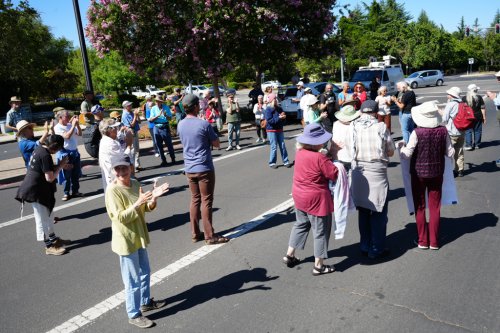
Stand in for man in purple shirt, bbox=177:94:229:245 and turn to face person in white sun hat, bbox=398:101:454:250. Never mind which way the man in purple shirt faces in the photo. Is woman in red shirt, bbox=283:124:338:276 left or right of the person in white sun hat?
right

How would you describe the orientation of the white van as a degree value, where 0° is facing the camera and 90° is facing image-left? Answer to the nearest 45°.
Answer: approximately 45°

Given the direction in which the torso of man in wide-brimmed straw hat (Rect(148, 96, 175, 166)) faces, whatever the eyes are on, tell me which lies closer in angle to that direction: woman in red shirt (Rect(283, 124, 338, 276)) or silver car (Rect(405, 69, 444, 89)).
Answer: the woman in red shirt

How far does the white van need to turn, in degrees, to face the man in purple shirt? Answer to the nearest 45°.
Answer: approximately 45° to its left

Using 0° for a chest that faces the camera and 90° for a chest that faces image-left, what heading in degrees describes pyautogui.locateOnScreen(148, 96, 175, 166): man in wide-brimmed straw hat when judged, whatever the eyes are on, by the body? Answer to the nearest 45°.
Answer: approximately 0°

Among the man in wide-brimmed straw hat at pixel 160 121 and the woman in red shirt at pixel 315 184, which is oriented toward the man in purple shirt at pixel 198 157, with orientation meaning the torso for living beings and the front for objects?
the man in wide-brimmed straw hat

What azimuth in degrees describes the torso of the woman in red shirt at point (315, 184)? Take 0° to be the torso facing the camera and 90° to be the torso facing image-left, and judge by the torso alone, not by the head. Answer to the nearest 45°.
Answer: approximately 225°

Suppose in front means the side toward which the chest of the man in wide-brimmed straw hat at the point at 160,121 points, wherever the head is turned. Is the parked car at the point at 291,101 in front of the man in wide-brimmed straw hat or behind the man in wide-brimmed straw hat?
behind

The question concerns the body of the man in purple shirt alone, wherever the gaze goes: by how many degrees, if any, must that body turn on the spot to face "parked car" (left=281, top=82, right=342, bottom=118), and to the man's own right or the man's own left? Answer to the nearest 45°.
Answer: approximately 45° to the man's own left

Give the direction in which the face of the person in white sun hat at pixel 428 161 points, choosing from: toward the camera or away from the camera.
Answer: away from the camera

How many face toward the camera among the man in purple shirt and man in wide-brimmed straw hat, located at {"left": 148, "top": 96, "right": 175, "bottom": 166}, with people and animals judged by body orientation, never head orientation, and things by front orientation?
1

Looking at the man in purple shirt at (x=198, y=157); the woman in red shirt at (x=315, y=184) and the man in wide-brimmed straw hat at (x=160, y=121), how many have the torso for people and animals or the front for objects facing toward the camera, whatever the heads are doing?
1

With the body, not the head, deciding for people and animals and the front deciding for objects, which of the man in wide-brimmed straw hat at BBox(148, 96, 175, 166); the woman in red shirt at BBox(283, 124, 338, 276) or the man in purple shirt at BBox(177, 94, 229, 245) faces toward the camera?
the man in wide-brimmed straw hat

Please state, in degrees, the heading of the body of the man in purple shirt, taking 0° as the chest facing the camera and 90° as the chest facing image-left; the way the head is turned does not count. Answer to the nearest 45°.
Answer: approximately 225°

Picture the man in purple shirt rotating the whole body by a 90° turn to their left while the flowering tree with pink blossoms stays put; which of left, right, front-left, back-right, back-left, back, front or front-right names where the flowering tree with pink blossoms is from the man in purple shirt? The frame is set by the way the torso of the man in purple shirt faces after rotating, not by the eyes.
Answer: front-right

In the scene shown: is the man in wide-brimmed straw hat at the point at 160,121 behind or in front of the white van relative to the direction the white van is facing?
in front

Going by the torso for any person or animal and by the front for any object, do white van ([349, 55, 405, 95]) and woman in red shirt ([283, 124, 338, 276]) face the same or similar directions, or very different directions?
very different directions
